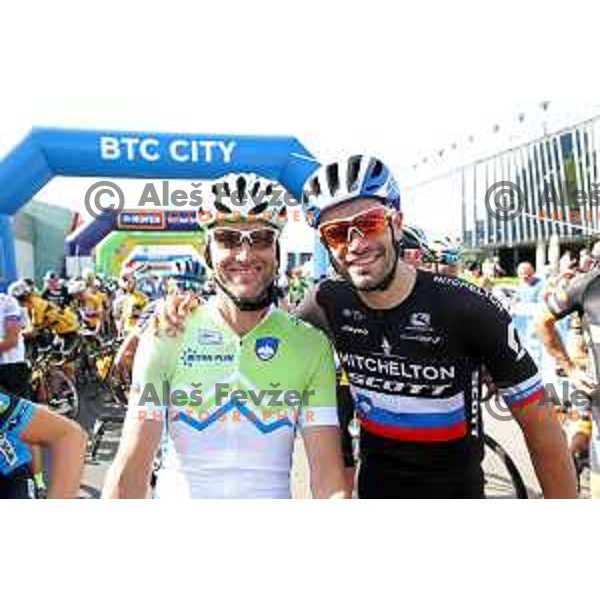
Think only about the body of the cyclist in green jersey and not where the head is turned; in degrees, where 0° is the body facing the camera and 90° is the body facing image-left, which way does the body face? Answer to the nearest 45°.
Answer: approximately 0°

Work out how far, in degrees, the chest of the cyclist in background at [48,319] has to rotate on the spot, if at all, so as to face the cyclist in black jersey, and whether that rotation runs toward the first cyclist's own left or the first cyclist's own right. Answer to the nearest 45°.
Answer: approximately 90° to the first cyclist's own left

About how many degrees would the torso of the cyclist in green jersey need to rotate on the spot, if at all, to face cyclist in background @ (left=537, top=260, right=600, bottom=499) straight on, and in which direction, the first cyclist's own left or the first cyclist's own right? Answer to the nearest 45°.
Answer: approximately 135° to the first cyclist's own left

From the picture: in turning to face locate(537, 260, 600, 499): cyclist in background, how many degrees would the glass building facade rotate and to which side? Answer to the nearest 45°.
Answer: approximately 45° to its left
